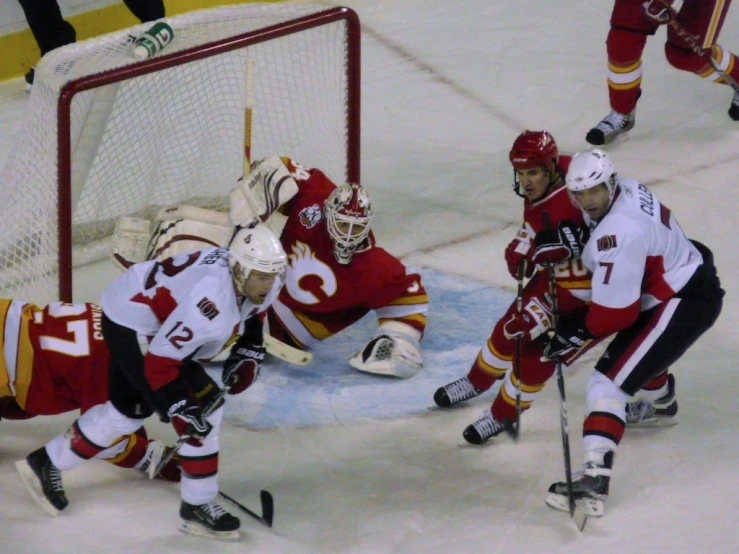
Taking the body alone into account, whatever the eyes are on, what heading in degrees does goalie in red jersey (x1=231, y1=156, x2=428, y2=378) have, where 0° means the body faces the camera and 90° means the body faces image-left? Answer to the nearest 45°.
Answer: approximately 0°

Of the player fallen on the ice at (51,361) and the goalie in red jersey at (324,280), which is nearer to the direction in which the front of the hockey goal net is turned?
the goalie in red jersey

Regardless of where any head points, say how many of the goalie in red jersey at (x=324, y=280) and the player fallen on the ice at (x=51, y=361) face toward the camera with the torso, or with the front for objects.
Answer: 1

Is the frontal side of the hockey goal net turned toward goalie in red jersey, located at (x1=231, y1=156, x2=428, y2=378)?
yes

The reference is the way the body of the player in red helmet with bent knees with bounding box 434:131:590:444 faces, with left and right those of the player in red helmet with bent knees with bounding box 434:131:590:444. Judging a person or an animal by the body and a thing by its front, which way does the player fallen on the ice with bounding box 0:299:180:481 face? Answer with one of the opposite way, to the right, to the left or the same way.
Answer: the opposite way

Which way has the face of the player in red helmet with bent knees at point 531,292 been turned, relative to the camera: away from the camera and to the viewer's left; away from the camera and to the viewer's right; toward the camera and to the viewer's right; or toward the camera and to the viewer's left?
toward the camera and to the viewer's left

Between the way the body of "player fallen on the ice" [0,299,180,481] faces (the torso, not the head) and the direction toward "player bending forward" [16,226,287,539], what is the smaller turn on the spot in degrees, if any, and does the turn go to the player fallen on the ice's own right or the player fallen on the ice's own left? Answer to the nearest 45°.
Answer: approximately 45° to the player fallen on the ice's own right
